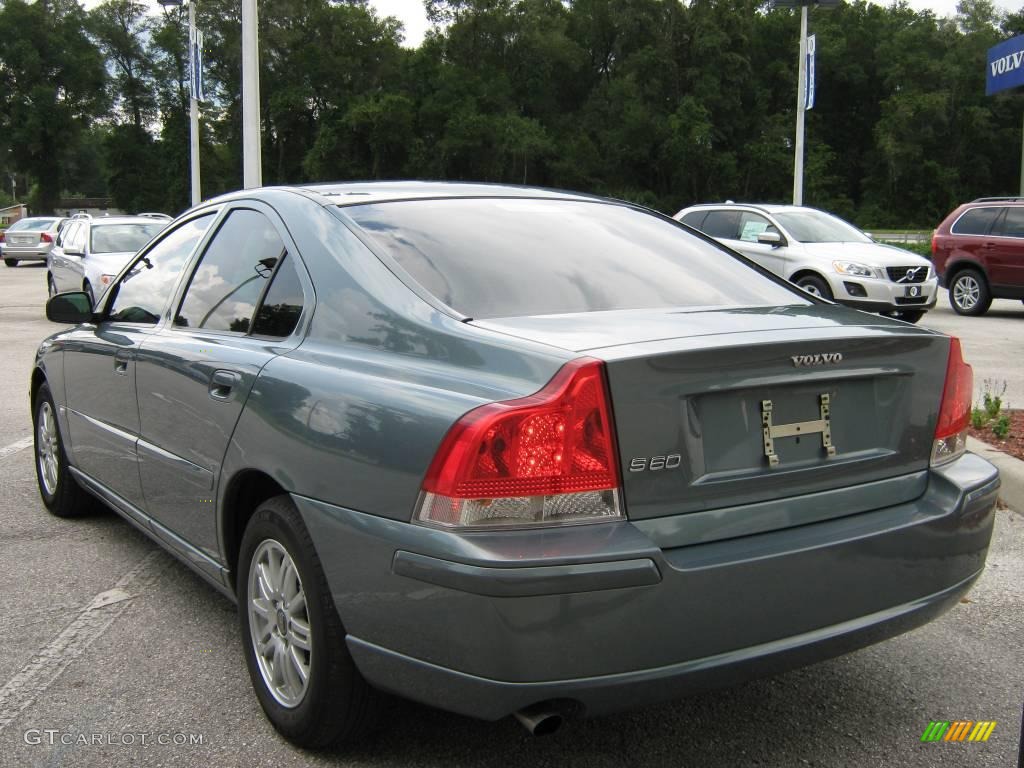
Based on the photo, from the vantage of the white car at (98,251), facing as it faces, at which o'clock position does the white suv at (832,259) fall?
The white suv is roughly at 11 o'clock from the white car.

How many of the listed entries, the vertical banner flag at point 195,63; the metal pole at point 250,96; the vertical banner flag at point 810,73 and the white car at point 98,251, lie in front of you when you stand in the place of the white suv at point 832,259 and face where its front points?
0

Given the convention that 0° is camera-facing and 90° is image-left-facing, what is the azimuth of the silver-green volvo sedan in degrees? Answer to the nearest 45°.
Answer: approximately 135°

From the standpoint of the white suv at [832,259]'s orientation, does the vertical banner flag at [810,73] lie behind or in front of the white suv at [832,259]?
behind

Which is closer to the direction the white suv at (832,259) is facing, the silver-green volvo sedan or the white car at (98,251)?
the silver-green volvo sedan

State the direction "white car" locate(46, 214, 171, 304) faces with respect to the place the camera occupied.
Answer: facing the viewer and to the right of the viewer

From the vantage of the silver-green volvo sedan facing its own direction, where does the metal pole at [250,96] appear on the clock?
The metal pole is roughly at 1 o'clock from the silver-green volvo sedan.

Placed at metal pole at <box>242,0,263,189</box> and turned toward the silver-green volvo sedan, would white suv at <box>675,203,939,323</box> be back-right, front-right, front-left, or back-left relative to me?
front-left

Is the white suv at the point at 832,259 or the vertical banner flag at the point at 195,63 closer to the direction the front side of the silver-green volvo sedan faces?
the vertical banner flag

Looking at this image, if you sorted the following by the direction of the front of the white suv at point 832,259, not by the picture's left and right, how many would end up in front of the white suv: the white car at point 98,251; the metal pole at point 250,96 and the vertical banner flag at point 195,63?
0

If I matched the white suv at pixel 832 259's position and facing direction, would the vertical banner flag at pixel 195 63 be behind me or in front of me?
behind

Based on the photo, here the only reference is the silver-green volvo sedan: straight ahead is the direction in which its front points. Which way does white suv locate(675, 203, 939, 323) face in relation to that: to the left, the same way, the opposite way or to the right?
the opposite way

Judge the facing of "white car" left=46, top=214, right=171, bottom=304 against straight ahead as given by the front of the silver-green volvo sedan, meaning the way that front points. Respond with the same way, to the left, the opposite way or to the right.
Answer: the opposite way

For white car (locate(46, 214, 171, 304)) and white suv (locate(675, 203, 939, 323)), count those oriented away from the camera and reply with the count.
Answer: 0

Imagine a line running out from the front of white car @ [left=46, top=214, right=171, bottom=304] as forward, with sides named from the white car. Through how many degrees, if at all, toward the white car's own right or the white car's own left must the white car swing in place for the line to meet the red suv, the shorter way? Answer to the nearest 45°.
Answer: approximately 45° to the white car's own left

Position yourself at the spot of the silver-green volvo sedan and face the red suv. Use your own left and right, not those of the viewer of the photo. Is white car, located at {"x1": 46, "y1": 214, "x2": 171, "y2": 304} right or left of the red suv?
left

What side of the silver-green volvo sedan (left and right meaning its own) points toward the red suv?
right

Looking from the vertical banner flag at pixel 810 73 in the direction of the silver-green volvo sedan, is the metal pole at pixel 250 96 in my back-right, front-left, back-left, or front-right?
front-right

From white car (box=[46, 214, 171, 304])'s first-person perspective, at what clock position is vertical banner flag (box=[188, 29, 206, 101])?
The vertical banner flag is roughly at 8 o'clock from the white car.
